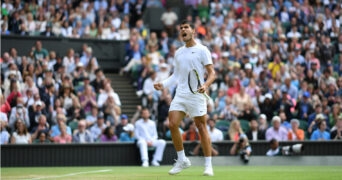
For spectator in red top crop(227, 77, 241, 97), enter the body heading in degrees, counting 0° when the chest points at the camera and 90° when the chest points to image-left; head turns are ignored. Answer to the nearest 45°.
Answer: approximately 45°

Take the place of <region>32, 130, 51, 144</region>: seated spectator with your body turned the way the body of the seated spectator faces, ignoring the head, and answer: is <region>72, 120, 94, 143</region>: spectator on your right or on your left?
on your left

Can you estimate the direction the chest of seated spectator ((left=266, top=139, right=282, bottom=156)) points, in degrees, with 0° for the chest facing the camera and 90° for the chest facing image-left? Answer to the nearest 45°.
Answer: approximately 315°

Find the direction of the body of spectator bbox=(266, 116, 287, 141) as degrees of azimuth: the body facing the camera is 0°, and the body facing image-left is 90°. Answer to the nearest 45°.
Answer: approximately 0°

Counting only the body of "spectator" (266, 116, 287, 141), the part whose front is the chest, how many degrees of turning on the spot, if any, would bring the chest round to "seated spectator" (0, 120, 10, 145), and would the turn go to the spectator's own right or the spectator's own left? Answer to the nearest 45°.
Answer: approximately 90° to the spectator's own right

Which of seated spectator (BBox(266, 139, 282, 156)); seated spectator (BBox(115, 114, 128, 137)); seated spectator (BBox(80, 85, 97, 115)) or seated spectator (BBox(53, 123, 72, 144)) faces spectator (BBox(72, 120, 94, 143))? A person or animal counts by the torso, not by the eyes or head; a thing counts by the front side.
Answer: seated spectator (BBox(80, 85, 97, 115))

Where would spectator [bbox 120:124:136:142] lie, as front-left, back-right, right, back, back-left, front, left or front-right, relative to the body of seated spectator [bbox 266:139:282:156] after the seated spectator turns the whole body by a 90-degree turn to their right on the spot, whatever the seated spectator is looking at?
front-right
